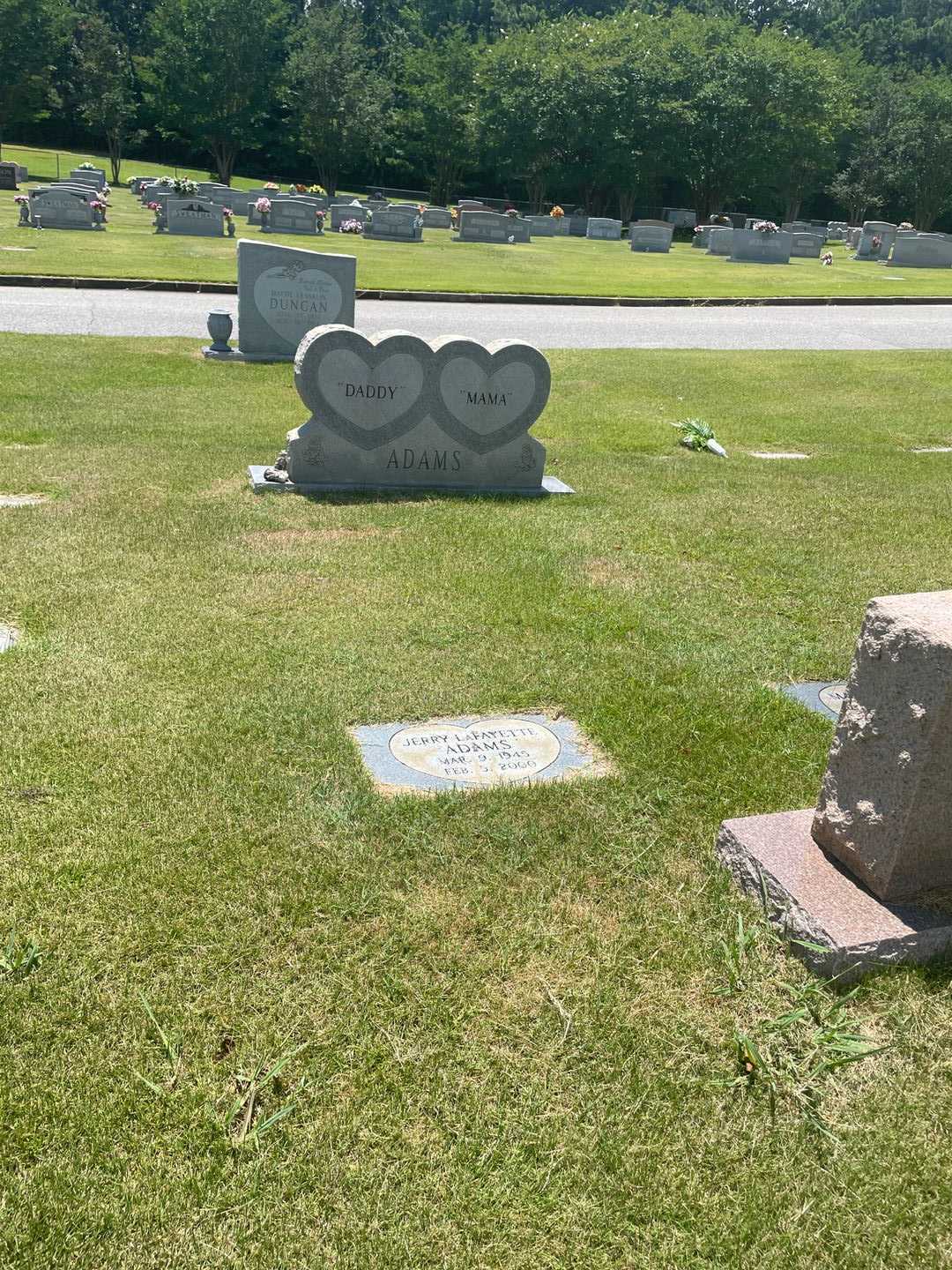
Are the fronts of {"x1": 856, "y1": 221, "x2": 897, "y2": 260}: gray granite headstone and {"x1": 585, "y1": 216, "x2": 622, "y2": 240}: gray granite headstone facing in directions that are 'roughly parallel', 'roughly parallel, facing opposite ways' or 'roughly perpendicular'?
roughly parallel

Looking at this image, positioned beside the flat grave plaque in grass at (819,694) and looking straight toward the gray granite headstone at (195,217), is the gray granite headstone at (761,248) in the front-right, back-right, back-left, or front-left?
front-right

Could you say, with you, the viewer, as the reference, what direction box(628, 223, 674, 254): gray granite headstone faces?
facing the viewer

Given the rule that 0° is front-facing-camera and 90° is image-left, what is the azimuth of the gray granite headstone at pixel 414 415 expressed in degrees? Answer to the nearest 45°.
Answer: approximately 0°

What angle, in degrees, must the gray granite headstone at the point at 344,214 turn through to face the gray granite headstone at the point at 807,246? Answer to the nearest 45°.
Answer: approximately 90° to its left

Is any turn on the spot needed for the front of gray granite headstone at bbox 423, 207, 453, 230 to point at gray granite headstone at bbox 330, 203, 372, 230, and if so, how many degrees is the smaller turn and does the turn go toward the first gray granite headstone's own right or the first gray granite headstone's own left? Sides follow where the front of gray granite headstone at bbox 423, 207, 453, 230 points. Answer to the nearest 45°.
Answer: approximately 45° to the first gray granite headstone's own right

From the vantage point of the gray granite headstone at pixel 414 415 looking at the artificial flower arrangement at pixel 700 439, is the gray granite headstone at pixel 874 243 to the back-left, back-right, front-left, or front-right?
front-left

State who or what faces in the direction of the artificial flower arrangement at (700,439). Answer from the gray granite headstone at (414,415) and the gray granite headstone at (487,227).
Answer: the gray granite headstone at (487,227)

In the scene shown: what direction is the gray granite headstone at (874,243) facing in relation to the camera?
toward the camera

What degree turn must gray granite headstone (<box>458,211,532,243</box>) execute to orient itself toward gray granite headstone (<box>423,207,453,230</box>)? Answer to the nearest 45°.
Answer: approximately 135° to its right

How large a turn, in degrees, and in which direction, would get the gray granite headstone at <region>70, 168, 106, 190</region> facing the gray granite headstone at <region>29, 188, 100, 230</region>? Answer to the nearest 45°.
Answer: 0° — it already faces it

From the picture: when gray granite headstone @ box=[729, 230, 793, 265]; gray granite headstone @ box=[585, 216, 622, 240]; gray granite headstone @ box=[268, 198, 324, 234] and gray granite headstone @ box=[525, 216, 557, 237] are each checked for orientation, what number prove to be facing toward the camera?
4

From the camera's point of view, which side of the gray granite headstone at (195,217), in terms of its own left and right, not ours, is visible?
front

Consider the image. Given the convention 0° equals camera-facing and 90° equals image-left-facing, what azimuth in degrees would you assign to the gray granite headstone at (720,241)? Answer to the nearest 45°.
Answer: approximately 0°

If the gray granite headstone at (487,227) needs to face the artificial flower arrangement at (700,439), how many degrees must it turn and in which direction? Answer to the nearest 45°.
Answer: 0° — it already faces it

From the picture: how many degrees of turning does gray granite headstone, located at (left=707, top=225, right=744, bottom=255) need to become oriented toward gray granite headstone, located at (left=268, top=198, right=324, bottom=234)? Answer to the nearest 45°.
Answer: approximately 45° to its right

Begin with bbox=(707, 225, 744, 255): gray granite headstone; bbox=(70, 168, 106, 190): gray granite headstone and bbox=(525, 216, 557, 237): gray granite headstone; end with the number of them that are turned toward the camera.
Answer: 3

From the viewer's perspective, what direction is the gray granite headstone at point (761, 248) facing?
toward the camera

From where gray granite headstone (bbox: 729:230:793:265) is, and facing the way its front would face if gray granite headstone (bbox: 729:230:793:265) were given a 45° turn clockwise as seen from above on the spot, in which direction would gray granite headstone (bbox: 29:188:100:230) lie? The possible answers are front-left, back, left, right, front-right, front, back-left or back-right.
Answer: front
